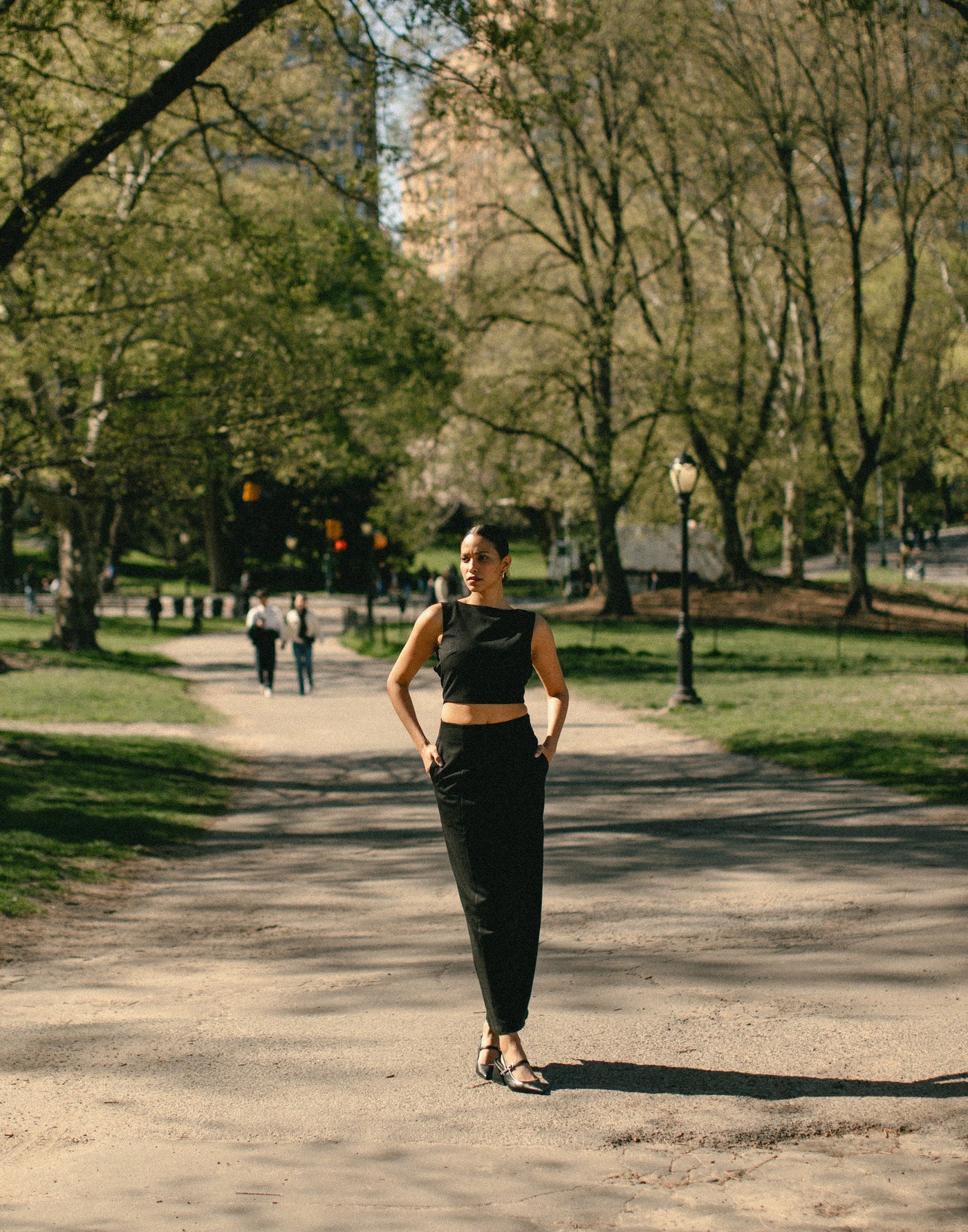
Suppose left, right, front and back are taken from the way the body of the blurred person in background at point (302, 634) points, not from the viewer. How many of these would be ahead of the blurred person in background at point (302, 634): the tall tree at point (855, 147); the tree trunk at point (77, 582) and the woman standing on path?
1

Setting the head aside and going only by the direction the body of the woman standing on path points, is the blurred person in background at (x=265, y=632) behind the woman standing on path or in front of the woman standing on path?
behind

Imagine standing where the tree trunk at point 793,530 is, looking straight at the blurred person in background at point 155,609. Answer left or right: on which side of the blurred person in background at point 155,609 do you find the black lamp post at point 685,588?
left

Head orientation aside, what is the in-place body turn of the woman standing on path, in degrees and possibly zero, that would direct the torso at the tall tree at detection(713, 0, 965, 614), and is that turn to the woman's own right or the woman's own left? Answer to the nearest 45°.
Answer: approximately 180°
